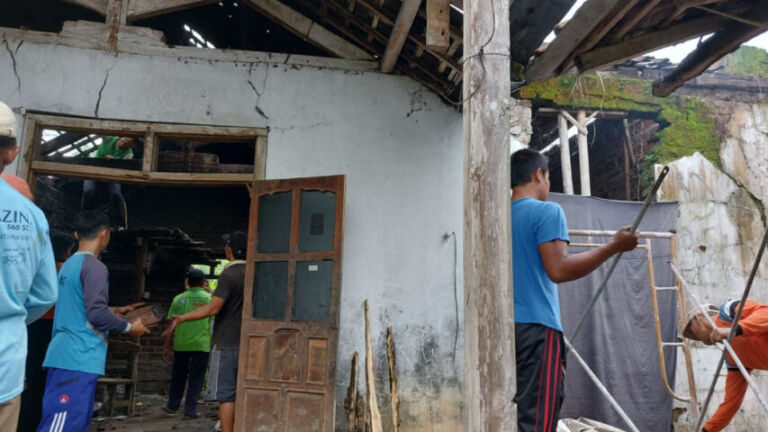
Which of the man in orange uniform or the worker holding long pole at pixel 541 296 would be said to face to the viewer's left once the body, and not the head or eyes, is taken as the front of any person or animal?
the man in orange uniform

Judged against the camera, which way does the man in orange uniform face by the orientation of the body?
to the viewer's left

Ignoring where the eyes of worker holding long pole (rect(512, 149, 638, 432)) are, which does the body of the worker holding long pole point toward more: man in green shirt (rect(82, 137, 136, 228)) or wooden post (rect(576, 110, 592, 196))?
the wooden post

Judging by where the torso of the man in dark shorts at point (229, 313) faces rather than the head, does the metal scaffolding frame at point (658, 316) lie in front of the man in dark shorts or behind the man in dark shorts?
behind

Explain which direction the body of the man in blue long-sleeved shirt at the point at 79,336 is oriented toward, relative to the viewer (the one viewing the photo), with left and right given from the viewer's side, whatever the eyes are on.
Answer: facing away from the viewer and to the right of the viewer

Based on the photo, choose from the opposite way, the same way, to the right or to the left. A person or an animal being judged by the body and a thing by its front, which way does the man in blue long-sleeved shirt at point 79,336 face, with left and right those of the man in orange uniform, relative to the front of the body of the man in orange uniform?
to the right

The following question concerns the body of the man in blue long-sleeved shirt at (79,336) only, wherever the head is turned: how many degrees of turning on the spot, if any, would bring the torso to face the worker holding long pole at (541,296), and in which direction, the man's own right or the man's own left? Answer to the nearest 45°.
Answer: approximately 90° to the man's own right

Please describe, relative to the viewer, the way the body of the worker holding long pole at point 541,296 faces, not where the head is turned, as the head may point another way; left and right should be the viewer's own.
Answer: facing away from the viewer and to the right of the viewer

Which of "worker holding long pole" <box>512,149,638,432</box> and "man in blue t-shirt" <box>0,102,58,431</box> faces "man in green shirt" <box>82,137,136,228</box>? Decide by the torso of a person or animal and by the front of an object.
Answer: the man in blue t-shirt
